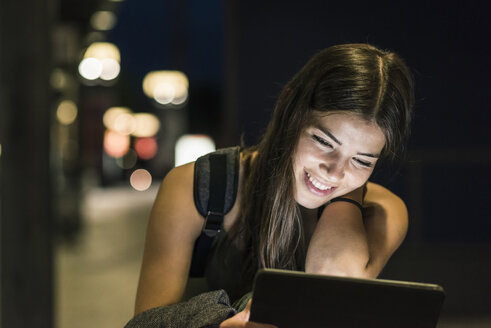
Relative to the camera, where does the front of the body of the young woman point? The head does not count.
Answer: toward the camera
